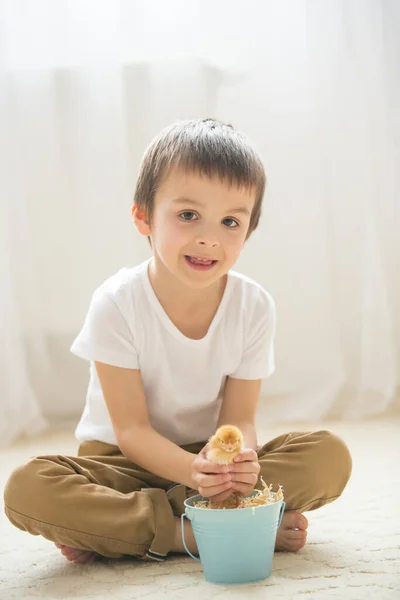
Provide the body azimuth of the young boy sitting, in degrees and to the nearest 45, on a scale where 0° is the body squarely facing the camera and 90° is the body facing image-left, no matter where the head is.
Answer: approximately 315°
